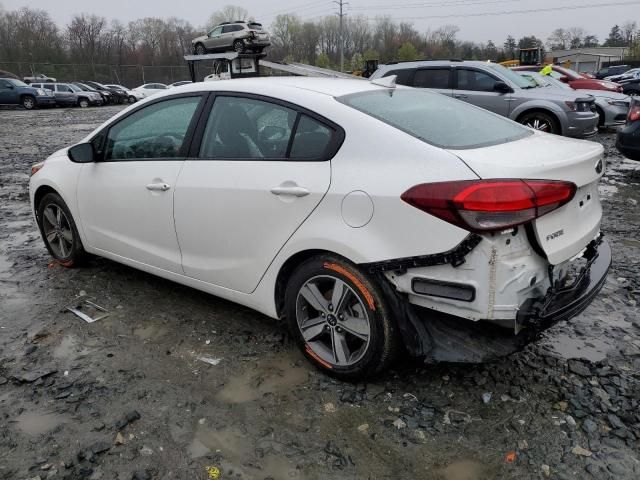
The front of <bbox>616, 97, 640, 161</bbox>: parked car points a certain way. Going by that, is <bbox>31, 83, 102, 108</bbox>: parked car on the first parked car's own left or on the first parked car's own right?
on the first parked car's own left

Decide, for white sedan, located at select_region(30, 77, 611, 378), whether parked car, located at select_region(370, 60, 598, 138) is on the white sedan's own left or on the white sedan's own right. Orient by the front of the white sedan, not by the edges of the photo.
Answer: on the white sedan's own right

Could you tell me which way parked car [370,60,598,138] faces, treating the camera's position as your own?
facing to the right of the viewer

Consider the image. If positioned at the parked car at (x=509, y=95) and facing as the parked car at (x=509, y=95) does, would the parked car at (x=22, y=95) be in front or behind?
behind

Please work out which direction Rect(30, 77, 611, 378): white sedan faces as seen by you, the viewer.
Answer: facing away from the viewer and to the left of the viewer

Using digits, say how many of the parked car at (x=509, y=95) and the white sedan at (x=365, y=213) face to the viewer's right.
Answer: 1

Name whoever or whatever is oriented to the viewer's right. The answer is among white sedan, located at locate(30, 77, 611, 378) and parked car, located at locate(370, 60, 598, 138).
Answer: the parked car

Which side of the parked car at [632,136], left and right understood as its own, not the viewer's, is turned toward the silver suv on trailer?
left
